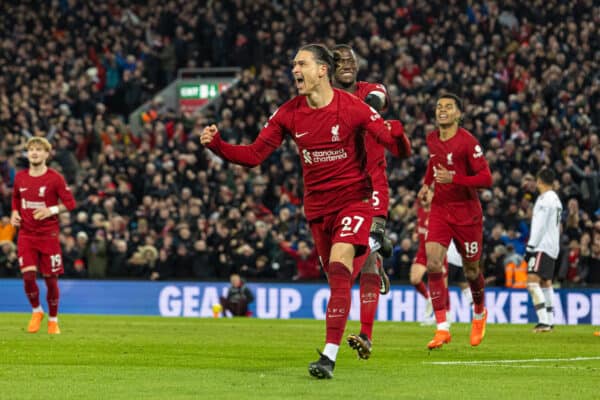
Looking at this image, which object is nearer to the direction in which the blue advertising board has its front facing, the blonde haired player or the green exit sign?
the blonde haired player

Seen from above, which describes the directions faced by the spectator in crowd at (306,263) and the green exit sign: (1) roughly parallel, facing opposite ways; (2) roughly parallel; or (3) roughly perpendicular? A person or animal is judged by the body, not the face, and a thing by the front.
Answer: roughly parallel

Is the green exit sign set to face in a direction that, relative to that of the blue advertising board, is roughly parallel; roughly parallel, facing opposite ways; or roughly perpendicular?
roughly parallel

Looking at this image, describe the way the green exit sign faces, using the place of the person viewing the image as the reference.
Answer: facing the viewer

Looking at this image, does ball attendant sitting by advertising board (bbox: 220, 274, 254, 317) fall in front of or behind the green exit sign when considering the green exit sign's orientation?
in front

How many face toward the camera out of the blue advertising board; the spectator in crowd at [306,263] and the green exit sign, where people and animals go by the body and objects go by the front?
3

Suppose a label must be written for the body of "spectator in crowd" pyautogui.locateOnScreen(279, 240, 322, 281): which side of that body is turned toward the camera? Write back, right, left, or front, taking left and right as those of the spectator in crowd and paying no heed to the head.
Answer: front
